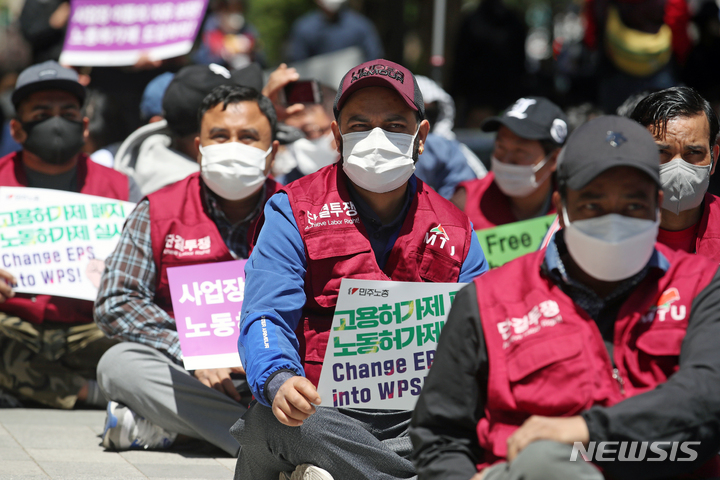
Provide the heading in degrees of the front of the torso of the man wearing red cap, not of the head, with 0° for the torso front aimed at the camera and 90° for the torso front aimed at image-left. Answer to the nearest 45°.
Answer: approximately 0°

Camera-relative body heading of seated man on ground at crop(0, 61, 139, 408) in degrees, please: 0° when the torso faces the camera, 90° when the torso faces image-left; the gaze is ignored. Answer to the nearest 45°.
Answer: approximately 0°

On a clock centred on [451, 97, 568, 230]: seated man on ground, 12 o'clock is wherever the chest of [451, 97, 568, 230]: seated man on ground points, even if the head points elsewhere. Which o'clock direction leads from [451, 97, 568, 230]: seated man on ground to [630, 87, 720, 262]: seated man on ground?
[630, 87, 720, 262]: seated man on ground is roughly at 10 o'clock from [451, 97, 568, 230]: seated man on ground.

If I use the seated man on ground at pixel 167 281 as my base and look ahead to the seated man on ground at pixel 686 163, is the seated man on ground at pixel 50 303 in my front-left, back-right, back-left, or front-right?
back-left

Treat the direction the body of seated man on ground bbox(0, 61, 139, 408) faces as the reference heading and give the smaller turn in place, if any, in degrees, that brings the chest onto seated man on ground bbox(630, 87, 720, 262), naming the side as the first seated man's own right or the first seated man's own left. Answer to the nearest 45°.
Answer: approximately 45° to the first seated man's own left
